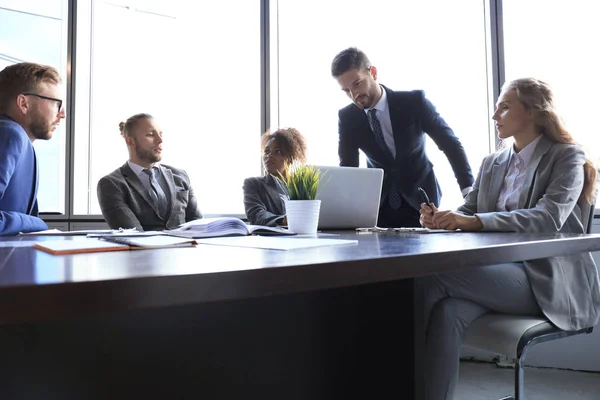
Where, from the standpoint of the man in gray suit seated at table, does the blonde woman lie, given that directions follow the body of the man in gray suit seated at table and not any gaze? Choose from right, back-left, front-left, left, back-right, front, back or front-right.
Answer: front

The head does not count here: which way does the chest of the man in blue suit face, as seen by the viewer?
to the viewer's right

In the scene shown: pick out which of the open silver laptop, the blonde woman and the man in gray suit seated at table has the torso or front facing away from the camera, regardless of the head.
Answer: the open silver laptop

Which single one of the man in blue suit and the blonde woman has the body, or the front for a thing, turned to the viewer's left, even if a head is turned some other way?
the blonde woman

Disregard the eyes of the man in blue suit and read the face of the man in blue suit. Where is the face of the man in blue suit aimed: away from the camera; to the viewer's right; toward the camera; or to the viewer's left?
to the viewer's right

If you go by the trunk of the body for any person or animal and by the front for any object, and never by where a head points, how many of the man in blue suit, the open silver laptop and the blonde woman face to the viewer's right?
1

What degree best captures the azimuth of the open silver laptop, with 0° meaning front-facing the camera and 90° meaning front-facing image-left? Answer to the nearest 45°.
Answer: approximately 180°

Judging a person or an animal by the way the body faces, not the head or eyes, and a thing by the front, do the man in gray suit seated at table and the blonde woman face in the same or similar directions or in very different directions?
very different directions

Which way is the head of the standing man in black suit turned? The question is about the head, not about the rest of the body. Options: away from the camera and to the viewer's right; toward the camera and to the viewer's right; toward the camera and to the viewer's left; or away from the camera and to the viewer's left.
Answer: toward the camera and to the viewer's left

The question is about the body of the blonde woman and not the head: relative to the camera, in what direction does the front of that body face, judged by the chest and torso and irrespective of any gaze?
to the viewer's left

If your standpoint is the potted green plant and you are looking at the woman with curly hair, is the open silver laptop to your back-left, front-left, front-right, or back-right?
front-right

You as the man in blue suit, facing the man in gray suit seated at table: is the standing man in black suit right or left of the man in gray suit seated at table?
right

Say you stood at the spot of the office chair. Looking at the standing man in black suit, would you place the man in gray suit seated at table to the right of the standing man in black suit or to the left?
left

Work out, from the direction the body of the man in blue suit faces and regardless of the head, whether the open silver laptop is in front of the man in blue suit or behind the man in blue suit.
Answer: in front
